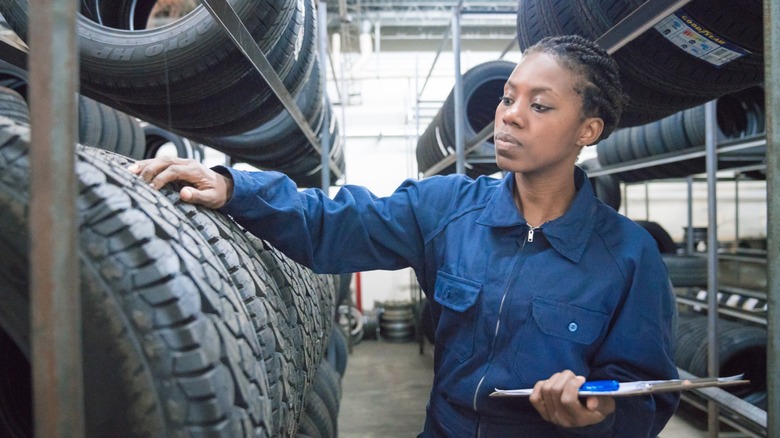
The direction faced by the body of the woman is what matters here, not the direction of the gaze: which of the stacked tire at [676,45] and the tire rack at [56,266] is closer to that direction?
the tire rack

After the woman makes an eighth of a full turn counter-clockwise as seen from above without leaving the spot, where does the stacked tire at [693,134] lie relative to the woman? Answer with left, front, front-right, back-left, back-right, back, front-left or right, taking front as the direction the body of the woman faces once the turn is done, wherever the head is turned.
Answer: back-left

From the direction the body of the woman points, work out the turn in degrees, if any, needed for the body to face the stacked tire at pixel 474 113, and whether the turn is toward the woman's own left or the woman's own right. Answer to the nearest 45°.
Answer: approximately 135° to the woman's own right

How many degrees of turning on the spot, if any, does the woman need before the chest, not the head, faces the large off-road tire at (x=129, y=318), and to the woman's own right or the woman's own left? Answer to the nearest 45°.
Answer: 0° — they already face it

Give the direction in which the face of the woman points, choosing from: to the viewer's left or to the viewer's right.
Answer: to the viewer's left

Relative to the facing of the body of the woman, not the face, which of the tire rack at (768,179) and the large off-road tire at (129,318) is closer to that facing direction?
the large off-road tire

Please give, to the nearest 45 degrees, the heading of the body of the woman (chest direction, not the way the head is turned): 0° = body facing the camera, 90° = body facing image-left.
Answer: approximately 45°

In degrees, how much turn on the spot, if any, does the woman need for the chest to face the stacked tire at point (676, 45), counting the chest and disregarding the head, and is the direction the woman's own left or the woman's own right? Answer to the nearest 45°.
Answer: approximately 180°
